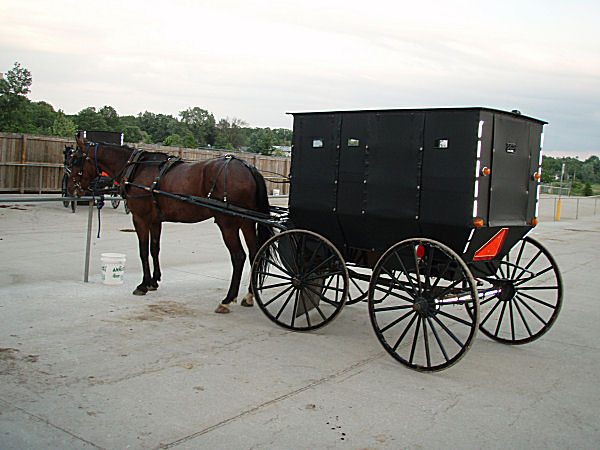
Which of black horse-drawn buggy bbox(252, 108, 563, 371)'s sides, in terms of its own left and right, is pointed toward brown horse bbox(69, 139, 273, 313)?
front

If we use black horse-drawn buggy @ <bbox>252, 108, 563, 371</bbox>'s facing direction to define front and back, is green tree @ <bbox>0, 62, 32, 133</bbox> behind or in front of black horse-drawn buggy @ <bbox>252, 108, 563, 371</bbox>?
in front

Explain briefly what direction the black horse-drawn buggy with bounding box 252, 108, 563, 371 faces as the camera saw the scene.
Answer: facing away from the viewer and to the left of the viewer

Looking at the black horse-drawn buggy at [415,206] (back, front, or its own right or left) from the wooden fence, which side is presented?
front
